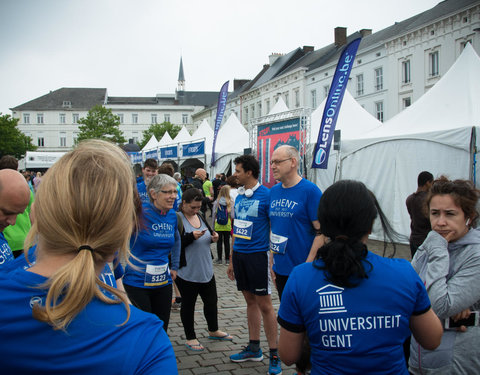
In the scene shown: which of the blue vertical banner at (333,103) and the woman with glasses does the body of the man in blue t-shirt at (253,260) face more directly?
the woman with glasses

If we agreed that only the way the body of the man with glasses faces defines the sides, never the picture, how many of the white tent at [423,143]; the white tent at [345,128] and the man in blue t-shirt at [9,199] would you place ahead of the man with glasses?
1

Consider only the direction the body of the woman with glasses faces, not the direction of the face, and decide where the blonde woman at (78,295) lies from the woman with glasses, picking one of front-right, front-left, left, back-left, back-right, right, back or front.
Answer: front-right

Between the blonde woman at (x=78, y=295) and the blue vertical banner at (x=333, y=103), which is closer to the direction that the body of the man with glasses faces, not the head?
the blonde woman

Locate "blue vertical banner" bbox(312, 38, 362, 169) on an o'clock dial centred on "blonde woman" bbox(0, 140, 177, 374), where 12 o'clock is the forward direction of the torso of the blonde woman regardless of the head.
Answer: The blue vertical banner is roughly at 1 o'clock from the blonde woman.

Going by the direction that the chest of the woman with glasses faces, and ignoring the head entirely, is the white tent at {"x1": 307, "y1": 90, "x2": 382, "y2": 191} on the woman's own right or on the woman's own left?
on the woman's own left

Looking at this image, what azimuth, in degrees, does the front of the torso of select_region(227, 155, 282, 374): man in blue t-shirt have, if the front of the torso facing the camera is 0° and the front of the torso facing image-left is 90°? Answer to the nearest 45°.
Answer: approximately 45°

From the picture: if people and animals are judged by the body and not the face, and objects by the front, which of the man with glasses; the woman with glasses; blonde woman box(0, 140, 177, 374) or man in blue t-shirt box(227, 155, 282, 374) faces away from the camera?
the blonde woman

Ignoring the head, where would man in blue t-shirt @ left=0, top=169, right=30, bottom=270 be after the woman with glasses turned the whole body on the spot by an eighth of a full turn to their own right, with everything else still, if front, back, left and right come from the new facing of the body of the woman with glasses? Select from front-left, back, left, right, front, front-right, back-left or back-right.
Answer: front-right

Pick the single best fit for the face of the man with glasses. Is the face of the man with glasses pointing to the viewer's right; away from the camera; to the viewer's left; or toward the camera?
to the viewer's left

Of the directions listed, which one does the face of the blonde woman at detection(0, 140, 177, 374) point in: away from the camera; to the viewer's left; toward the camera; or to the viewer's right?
away from the camera

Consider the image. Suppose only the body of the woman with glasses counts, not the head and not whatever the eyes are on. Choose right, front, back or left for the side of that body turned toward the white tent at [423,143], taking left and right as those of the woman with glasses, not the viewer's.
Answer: left

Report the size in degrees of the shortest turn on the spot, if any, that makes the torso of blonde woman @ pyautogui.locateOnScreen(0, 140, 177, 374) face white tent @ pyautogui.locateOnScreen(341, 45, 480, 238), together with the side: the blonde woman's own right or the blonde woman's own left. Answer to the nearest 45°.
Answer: approximately 45° to the blonde woman's own right

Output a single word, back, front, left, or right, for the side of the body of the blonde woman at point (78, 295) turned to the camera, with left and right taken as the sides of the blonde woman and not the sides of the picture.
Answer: back

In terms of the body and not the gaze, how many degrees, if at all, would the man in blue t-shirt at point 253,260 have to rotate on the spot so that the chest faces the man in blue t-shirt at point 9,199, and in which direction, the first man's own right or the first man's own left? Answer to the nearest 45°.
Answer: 0° — they already face them

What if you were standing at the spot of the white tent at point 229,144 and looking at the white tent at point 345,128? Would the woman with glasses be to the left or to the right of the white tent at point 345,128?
right

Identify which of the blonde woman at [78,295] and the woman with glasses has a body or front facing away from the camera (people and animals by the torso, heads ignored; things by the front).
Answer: the blonde woman
